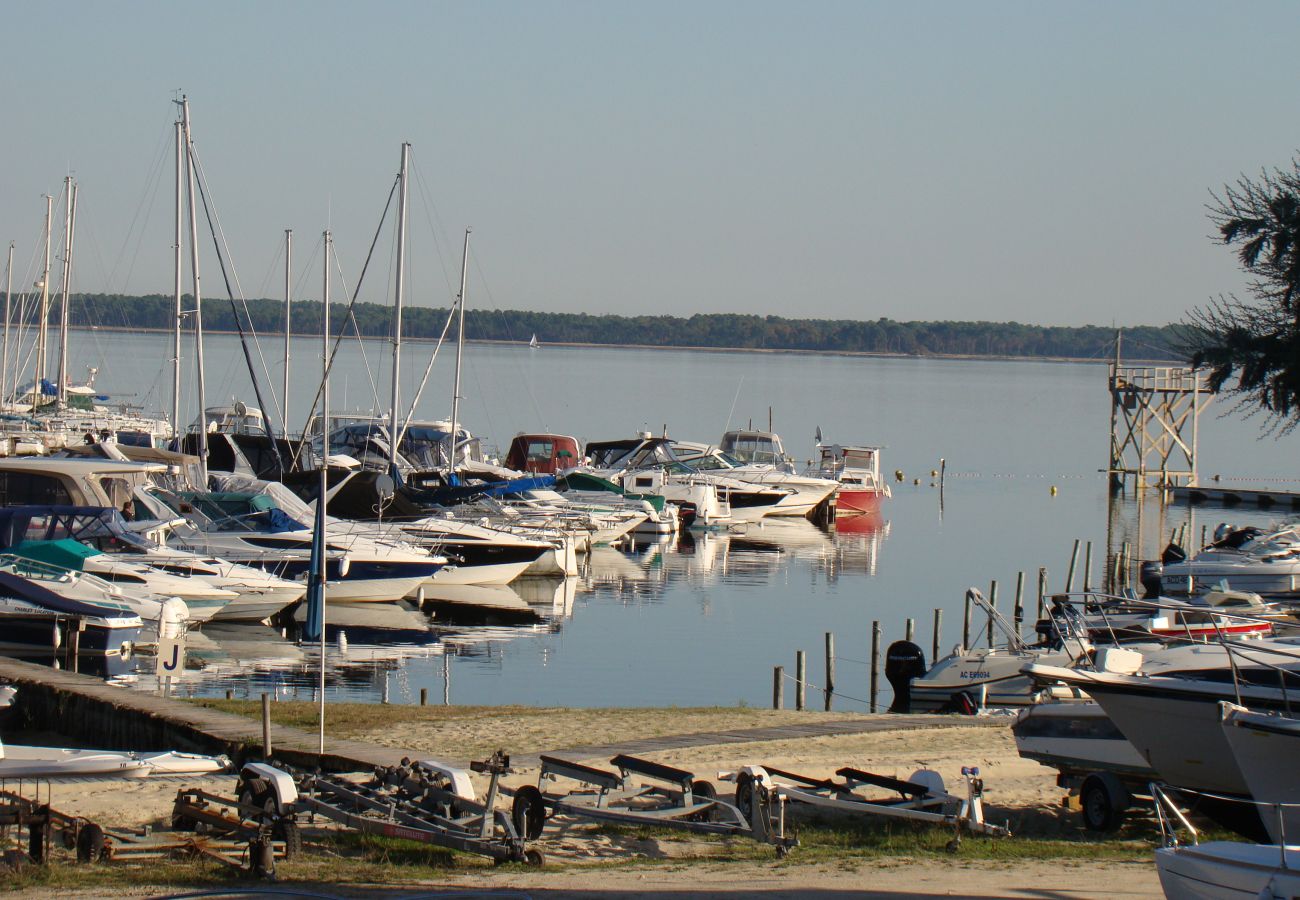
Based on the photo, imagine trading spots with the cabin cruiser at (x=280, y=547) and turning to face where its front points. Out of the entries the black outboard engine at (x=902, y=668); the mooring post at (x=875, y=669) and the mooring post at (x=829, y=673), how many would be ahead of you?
3

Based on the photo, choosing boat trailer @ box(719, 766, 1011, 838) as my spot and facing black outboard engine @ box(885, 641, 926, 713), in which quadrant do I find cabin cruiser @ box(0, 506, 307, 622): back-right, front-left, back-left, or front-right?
front-left

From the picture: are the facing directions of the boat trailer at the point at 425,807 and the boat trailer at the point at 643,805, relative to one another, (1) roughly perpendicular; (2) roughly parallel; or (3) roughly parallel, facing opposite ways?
roughly parallel

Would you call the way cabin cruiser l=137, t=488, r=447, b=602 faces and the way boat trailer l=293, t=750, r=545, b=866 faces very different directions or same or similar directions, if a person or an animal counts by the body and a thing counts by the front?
same or similar directions

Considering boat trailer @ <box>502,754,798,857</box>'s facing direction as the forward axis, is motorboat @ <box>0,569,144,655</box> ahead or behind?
behind

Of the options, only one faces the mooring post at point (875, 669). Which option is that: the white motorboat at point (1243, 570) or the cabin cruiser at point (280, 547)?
the cabin cruiser

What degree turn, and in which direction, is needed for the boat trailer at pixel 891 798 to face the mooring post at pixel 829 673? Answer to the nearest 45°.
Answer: approximately 135° to its left

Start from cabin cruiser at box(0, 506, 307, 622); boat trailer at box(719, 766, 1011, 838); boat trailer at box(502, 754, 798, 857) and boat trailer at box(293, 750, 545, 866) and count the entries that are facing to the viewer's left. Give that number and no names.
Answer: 0

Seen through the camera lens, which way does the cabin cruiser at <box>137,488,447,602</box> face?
facing the viewer and to the right of the viewer

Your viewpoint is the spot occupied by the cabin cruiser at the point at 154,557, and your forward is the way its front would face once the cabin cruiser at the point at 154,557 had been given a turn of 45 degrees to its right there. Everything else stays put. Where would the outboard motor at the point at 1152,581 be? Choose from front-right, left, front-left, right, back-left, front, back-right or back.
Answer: left

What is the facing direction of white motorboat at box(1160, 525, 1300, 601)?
to the viewer's right

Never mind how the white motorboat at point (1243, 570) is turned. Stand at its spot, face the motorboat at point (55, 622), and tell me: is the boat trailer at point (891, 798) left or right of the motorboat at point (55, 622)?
left
